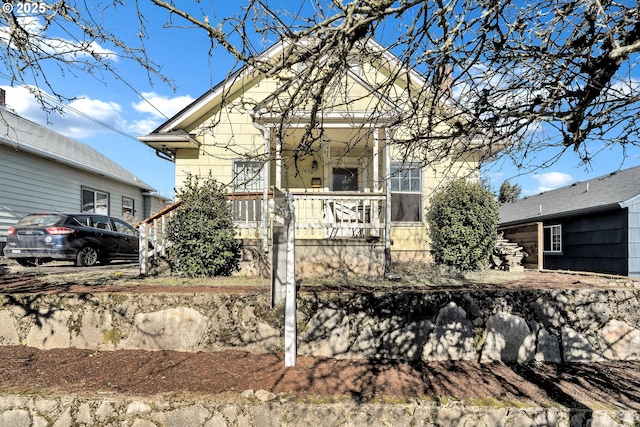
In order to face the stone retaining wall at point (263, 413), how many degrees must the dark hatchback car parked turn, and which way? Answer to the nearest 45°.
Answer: approximately 135° to its right

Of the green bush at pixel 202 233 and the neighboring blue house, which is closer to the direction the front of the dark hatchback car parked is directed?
the neighboring blue house

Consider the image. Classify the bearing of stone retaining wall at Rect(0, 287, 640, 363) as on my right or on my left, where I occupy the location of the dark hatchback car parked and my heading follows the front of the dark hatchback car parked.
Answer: on my right

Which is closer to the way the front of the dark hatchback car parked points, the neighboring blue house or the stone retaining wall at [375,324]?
the neighboring blue house

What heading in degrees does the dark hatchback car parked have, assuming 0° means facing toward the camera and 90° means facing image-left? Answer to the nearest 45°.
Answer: approximately 225°

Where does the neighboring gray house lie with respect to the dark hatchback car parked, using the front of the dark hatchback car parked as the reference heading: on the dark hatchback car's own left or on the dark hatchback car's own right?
on the dark hatchback car's own left

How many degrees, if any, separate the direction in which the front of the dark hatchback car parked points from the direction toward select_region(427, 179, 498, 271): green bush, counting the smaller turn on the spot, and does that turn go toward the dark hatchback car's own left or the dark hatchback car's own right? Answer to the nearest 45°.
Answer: approximately 90° to the dark hatchback car's own right
